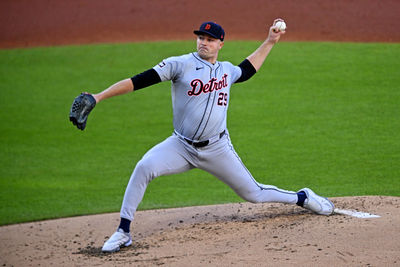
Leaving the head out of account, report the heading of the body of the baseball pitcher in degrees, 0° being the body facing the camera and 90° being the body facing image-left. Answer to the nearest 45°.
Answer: approximately 0°
